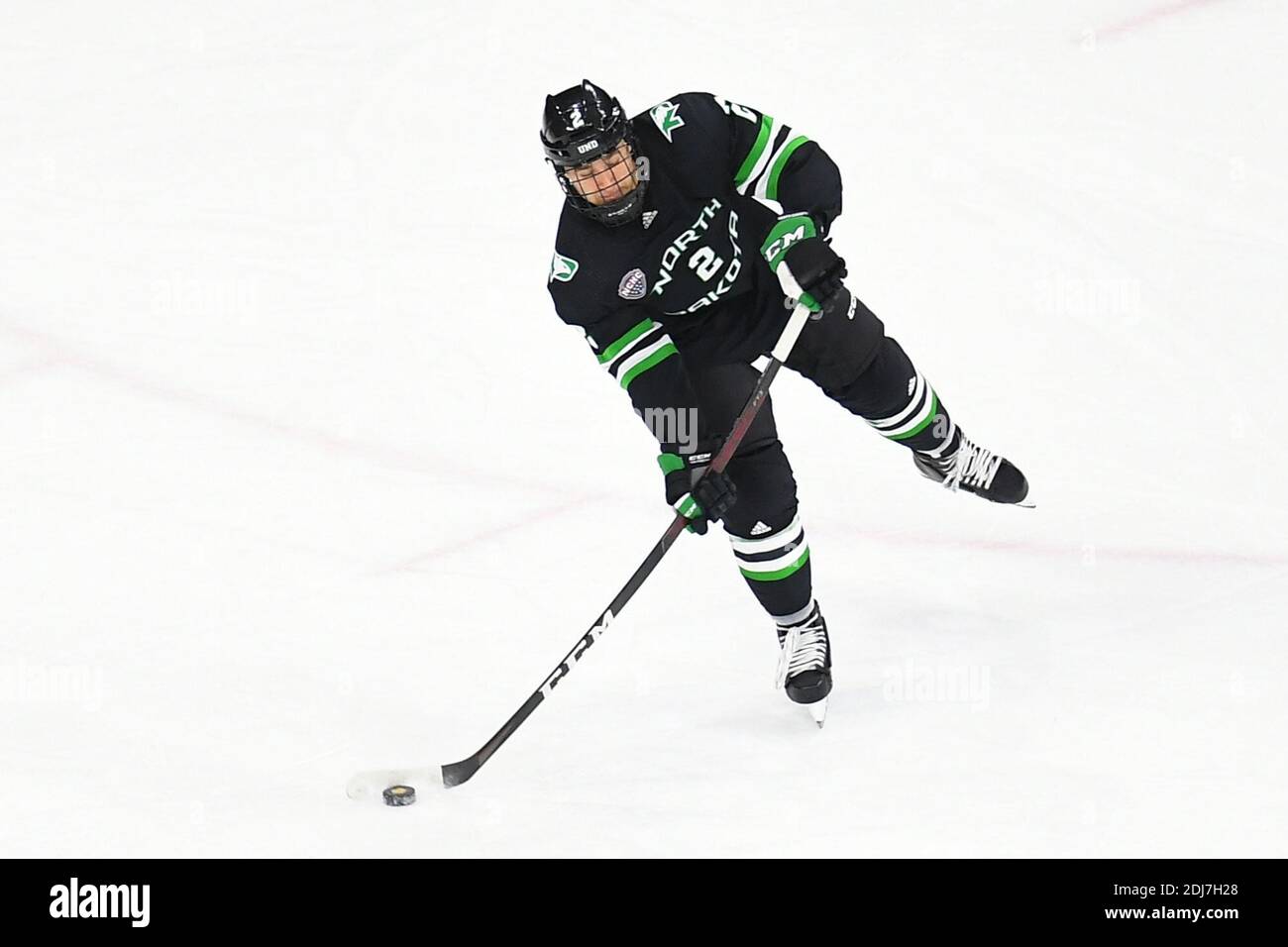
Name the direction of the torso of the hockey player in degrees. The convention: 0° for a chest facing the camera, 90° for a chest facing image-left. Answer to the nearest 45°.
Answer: approximately 0°

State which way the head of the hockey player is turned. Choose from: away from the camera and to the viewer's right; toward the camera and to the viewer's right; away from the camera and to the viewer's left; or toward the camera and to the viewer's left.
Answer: toward the camera and to the viewer's left
